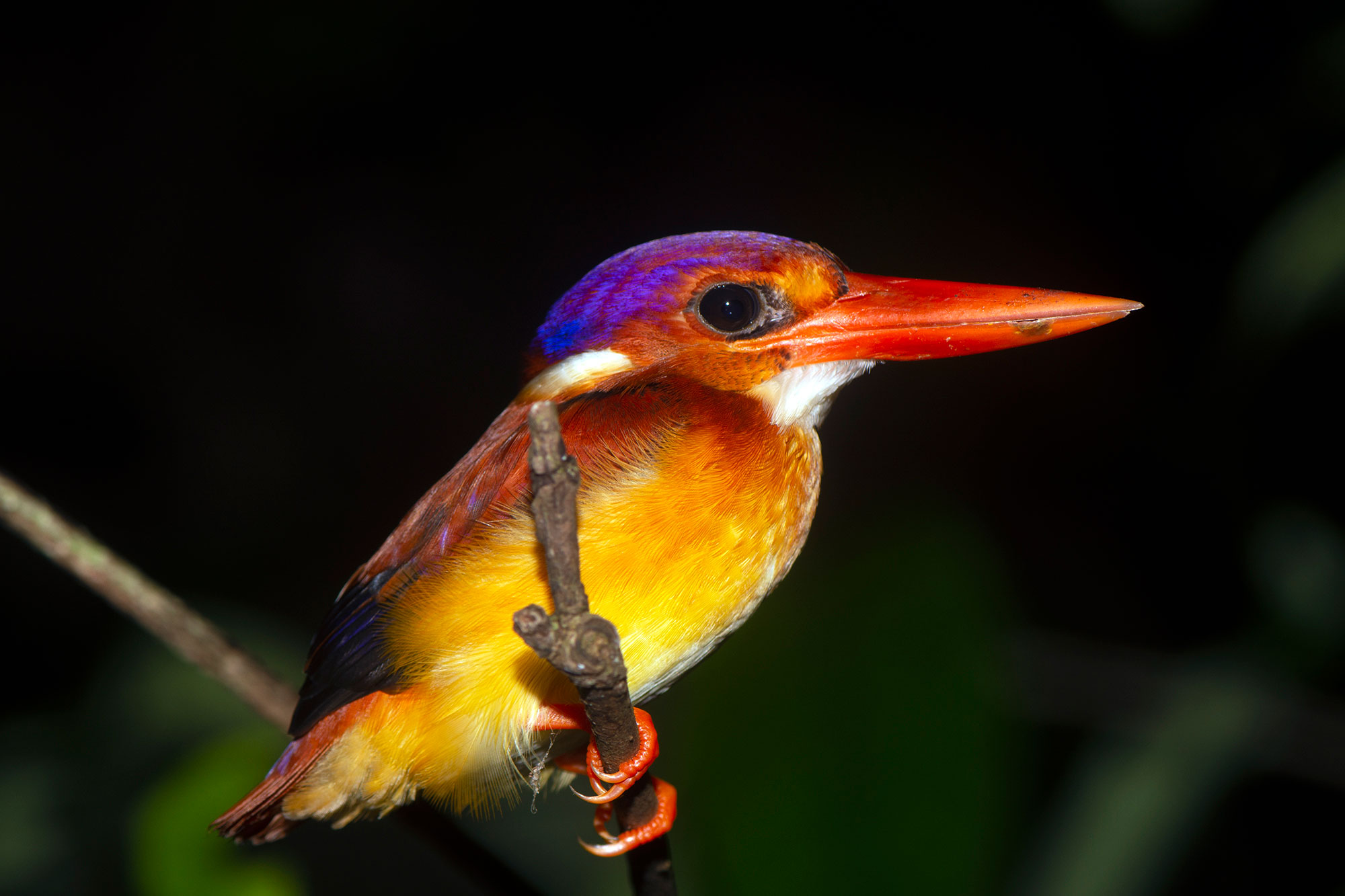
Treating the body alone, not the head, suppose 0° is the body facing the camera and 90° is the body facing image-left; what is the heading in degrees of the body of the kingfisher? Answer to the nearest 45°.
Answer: approximately 270°
